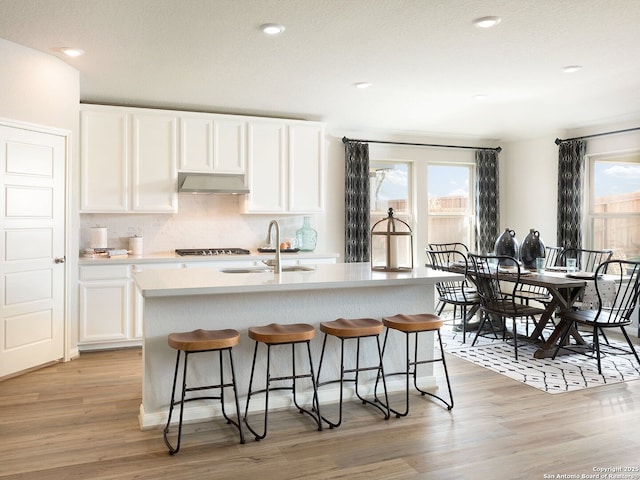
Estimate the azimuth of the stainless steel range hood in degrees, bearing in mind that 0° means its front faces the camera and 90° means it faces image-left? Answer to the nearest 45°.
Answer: approximately 0°

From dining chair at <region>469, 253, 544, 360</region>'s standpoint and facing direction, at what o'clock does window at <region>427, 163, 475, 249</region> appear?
The window is roughly at 10 o'clock from the dining chair.

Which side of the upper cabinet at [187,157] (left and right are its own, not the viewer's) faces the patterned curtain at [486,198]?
left

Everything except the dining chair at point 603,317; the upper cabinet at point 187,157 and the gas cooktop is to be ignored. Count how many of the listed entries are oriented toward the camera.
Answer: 2

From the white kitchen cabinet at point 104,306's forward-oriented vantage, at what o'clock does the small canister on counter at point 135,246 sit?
The small canister on counter is roughly at 7 o'clock from the white kitchen cabinet.

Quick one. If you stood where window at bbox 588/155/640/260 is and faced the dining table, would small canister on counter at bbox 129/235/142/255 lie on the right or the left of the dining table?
right

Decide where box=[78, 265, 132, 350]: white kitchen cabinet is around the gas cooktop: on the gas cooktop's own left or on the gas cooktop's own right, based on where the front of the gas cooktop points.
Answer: on the gas cooktop's own right

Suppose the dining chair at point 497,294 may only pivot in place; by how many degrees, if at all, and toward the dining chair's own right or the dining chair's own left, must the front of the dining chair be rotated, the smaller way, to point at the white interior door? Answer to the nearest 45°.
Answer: approximately 180°

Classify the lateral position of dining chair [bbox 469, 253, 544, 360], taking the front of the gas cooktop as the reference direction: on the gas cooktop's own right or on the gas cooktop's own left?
on the gas cooktop's own left

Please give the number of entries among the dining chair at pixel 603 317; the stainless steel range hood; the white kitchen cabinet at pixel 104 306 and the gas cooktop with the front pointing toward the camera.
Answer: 3

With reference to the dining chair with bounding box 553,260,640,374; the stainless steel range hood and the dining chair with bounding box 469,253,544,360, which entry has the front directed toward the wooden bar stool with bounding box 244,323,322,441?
the stainless steel range hood

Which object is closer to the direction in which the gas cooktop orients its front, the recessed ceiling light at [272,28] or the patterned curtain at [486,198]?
the recessed ceiling light
